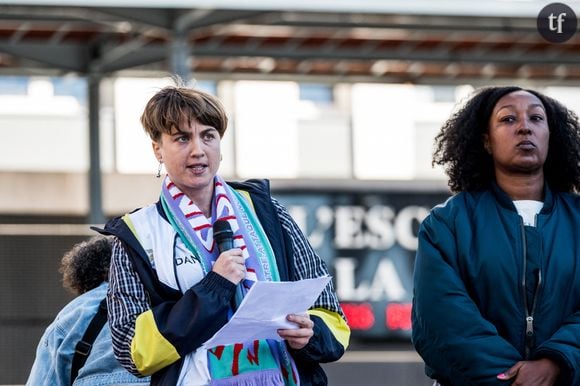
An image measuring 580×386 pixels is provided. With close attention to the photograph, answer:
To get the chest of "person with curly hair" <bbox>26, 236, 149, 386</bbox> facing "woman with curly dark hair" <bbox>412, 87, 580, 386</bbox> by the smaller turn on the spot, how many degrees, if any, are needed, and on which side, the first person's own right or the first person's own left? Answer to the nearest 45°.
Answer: approximately 90° to the first person's own right

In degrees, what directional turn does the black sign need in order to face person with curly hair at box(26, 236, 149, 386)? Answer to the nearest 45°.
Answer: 0° — it already faces them

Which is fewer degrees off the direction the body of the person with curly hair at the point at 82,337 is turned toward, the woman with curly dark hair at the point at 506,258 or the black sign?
the black sign

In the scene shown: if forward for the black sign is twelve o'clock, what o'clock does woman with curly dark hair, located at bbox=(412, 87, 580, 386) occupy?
The woman with curly dark hair is roughly at 12 o'clock from the black sign.

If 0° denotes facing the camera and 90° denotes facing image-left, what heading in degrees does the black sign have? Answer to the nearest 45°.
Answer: approximately 0°

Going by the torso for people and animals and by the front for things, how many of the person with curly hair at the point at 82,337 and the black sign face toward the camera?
1

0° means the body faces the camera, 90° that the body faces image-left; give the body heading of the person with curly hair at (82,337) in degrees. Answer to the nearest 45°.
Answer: approximately 225°
